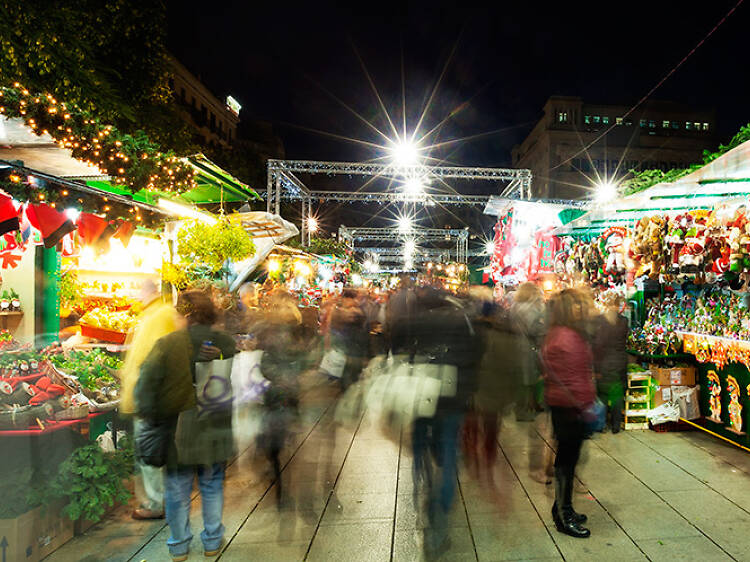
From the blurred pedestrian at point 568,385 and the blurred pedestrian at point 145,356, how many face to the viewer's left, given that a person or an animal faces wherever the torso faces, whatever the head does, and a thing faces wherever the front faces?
1

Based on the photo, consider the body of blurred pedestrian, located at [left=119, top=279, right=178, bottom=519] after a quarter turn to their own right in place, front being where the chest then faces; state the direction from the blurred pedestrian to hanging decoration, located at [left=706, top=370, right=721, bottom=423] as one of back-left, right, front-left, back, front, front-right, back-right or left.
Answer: right

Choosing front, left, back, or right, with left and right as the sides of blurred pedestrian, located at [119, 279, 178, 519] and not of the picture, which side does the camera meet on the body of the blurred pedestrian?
left

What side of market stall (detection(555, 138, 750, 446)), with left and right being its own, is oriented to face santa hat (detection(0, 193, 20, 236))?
front

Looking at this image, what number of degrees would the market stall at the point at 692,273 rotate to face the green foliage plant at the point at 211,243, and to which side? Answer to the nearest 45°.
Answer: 0° — it already faces it

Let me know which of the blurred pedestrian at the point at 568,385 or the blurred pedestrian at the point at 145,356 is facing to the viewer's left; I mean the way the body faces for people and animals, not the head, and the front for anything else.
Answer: the blurred pedestrian at the point at 145,356

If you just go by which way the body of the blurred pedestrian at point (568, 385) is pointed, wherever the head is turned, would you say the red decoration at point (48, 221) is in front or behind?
behind

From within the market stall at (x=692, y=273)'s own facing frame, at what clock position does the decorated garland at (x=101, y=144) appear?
The decorated garland is roughly at 12 o'clock from the market stall.
